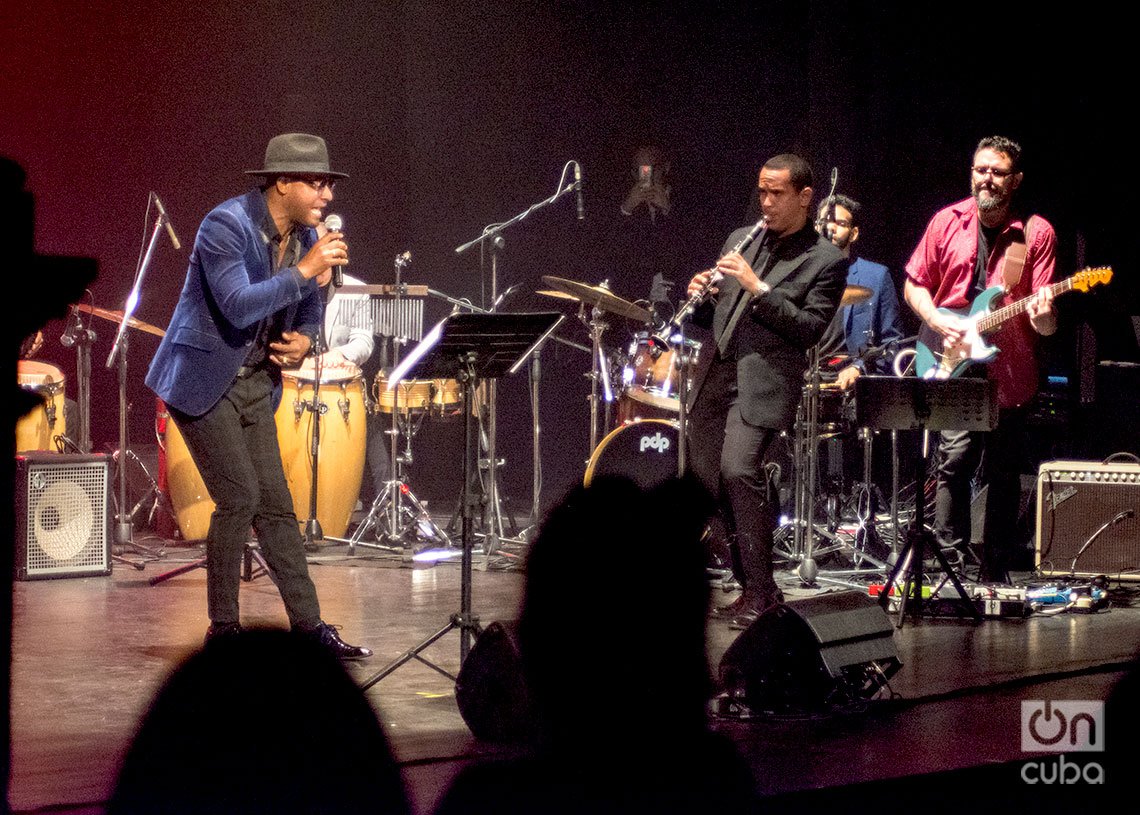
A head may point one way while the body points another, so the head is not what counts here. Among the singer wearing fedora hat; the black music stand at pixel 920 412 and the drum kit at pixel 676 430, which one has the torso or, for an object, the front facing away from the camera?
the black music stand

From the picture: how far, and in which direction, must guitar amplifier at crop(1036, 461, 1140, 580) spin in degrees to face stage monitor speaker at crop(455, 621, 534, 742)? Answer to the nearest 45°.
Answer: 0° — it already faces it

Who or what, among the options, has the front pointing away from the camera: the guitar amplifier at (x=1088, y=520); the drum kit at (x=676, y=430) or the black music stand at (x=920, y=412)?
the black music stand

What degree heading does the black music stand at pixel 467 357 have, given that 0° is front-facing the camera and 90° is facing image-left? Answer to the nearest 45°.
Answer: approximately 135°

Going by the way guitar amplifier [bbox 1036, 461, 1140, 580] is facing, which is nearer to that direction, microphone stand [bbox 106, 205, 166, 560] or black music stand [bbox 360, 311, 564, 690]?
the black music stand

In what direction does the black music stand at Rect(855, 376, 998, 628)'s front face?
away from the camera

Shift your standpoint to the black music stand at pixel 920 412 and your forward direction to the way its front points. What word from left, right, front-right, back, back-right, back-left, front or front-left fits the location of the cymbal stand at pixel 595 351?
front-left

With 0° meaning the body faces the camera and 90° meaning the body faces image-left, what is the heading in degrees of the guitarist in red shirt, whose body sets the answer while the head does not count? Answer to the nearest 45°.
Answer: approximately 0°

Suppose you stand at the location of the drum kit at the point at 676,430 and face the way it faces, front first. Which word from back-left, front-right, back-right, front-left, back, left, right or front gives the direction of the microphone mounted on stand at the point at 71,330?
front-right

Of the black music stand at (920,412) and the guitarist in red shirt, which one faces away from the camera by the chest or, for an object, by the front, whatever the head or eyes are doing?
the black music stand

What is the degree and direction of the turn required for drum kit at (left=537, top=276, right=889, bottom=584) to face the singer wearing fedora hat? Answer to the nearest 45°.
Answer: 0° — it already faces them

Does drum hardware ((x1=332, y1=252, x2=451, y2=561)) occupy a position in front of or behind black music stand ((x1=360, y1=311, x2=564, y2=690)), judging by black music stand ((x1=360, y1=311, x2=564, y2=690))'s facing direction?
in front

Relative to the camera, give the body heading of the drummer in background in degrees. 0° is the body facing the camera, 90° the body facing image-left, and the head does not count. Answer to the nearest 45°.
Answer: approximately 45°

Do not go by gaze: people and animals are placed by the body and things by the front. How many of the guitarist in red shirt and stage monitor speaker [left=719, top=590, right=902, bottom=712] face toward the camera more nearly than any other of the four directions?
1

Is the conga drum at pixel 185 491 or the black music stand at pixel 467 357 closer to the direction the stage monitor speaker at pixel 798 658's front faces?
the conga drum
